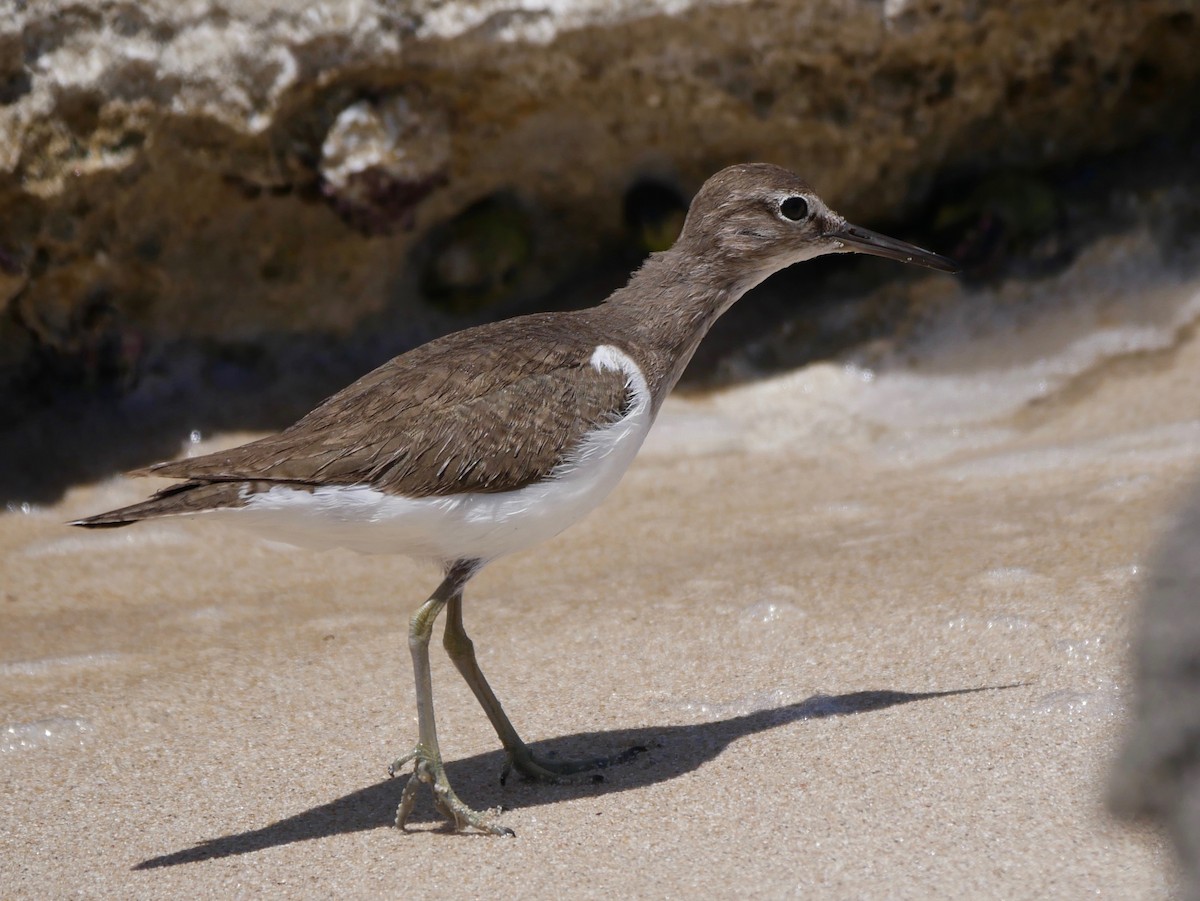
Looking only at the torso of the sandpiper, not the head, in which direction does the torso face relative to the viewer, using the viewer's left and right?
facing to the right of the viewer
